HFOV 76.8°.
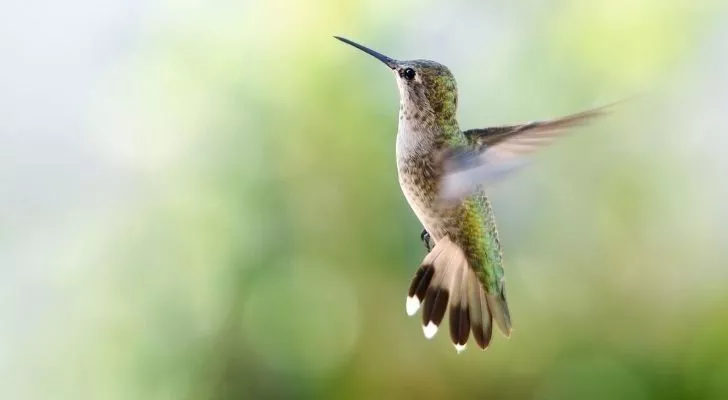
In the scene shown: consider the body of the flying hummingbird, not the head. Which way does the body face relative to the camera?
to the viewer's left
